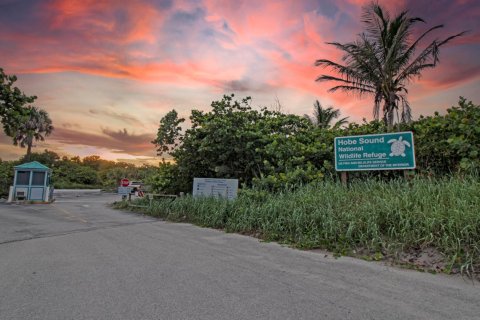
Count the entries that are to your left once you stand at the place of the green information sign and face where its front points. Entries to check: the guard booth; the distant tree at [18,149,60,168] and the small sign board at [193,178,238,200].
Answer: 0

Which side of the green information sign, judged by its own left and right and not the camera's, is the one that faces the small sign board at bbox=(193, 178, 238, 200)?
right

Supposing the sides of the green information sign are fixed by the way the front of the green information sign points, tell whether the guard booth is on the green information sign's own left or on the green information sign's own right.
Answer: on the green information sign's own right

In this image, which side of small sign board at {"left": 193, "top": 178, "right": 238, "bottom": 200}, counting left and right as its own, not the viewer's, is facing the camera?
front

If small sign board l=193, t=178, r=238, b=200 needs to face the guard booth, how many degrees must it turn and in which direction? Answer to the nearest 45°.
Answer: approximately 135° to its right

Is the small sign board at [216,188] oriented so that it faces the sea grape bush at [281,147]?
no

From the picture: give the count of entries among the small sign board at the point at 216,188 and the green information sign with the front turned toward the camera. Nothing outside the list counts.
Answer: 2

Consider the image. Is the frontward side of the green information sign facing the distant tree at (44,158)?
no

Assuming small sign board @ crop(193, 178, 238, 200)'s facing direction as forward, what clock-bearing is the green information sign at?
The green information sign is roughly at 10 o'clock from the small sign board.

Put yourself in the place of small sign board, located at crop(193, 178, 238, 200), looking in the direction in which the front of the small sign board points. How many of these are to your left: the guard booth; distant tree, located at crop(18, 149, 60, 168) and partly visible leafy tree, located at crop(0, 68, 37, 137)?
0

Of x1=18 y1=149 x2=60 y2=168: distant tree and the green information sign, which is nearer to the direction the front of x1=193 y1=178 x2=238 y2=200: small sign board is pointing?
the green information sign
